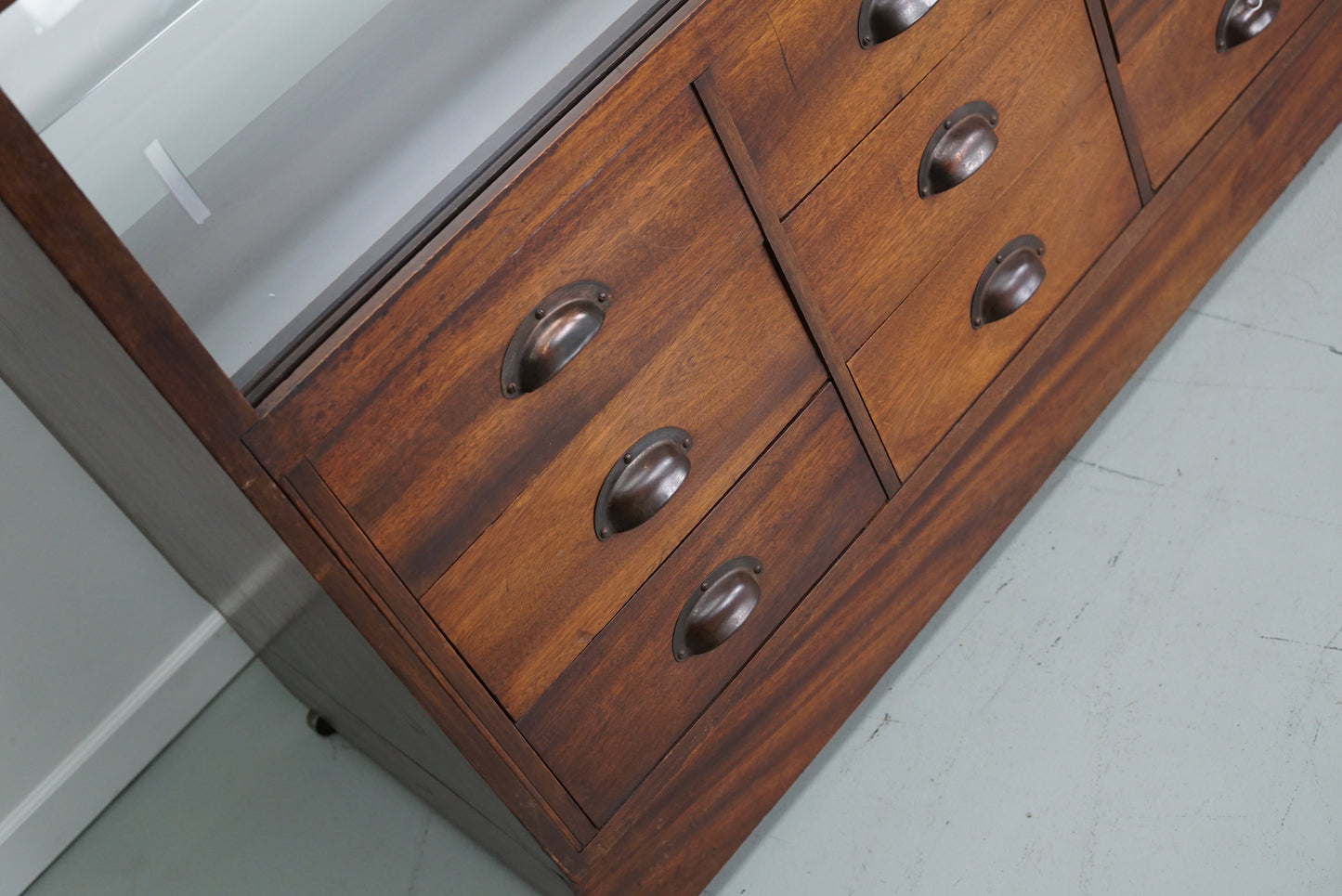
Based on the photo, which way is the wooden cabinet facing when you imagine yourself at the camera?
facing the viewer and to the right of the viewer
